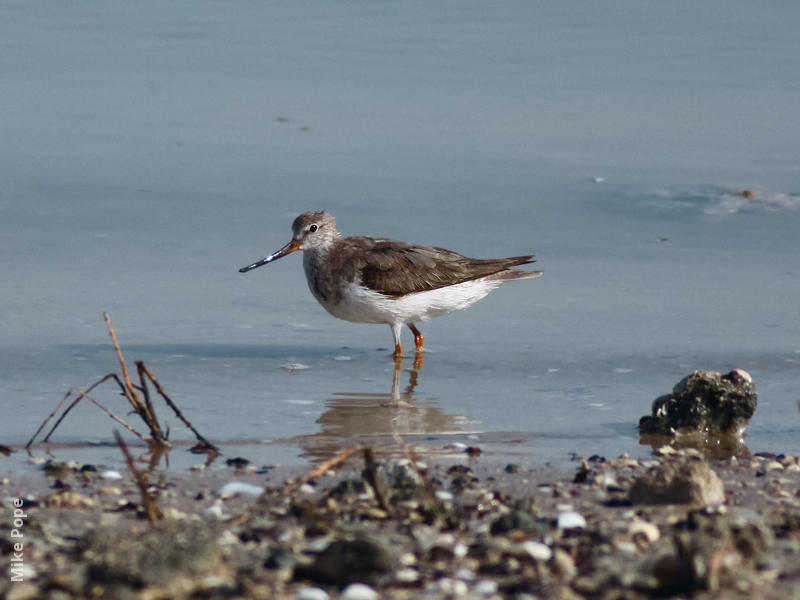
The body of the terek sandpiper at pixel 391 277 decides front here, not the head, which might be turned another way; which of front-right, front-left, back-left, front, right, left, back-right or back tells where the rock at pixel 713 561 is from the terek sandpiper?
left

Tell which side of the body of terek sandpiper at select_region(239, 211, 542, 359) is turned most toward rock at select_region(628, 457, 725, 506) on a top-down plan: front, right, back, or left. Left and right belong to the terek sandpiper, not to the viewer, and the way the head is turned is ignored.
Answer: left

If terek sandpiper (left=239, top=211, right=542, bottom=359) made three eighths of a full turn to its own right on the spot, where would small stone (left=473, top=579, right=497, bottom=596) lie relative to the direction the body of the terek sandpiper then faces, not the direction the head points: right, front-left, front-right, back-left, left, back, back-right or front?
back-right

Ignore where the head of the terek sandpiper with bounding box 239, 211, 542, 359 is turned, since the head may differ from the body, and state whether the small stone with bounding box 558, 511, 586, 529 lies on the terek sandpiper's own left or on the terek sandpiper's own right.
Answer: on the terek sandpiper's own left

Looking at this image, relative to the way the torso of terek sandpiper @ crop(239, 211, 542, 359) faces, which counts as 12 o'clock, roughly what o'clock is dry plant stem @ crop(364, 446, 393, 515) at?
The dry plant stem is roughly at 9 o'clock from the terek sandpiper.

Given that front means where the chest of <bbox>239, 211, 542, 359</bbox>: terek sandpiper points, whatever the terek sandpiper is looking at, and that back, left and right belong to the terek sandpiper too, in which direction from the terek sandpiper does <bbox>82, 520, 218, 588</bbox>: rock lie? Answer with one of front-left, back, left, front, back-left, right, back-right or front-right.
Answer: left

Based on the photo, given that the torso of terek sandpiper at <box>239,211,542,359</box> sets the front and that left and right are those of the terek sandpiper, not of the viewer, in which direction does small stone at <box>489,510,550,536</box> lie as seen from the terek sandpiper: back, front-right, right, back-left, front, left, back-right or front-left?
left

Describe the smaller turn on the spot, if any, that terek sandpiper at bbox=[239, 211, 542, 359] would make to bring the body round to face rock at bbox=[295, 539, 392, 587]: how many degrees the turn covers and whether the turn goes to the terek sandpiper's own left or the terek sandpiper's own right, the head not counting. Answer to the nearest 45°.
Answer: approximately 90° to the terek sandpiper's own left

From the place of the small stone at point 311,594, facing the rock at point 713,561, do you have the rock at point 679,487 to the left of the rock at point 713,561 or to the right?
left

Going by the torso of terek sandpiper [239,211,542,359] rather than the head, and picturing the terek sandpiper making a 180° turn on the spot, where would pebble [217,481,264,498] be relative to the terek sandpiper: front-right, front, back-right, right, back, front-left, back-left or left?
right

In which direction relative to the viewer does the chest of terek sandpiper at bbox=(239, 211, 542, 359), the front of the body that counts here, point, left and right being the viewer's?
facing to the left of the viewer

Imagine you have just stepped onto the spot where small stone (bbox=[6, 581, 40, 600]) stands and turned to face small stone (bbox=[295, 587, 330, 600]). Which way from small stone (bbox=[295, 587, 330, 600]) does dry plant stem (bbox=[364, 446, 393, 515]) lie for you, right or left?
left

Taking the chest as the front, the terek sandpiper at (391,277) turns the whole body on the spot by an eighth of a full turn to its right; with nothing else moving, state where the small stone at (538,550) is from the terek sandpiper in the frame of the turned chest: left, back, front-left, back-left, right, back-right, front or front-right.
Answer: back-left

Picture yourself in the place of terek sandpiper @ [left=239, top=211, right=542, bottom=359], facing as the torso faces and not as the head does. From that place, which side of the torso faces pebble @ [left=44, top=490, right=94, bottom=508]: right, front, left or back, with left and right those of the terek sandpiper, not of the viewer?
left

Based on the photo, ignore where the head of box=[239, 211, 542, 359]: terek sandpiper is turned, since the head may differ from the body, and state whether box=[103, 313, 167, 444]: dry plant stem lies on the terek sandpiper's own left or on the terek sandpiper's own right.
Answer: on the terek sandpiper's own left
